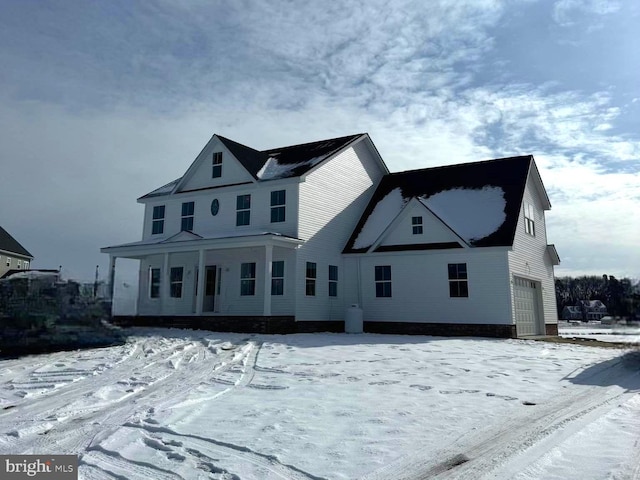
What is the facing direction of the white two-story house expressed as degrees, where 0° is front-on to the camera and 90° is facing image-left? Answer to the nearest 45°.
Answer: approximately 45°
